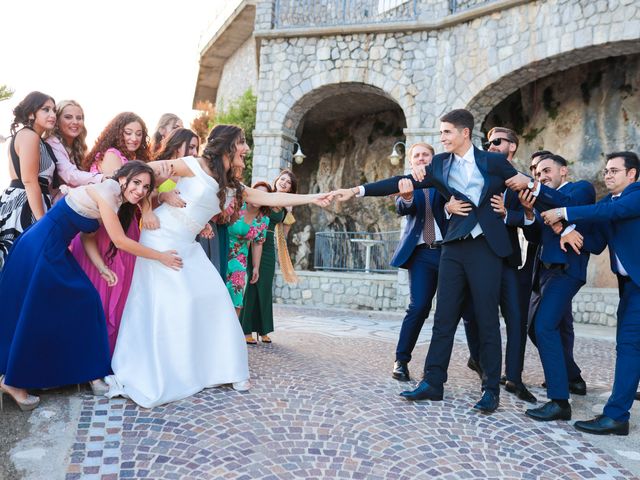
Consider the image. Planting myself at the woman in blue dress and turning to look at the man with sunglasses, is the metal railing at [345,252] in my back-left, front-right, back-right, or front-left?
front-left

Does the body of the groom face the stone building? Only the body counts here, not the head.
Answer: no

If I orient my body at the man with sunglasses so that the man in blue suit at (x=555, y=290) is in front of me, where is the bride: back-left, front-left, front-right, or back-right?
back-right

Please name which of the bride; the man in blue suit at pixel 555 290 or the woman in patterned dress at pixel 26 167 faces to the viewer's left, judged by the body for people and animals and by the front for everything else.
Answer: the man in blue suit

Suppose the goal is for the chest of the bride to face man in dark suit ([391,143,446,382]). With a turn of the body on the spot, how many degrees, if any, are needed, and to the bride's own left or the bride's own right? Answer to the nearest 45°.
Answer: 0° — they already face them

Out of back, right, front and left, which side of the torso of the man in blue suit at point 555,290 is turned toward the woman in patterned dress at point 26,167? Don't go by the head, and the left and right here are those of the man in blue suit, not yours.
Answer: front

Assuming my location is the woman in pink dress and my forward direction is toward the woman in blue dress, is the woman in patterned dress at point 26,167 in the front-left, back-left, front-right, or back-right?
front-right

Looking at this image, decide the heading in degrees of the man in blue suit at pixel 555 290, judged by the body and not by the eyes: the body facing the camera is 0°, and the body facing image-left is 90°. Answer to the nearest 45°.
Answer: approximately 90°

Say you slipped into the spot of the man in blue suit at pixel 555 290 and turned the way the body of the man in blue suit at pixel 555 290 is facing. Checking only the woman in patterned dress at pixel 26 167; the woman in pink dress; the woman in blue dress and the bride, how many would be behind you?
0

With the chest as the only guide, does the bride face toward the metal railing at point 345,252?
no

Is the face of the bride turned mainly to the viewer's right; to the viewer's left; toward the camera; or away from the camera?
to the viewer's right

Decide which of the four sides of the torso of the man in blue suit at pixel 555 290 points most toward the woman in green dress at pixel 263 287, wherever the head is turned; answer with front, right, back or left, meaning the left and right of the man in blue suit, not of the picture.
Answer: front

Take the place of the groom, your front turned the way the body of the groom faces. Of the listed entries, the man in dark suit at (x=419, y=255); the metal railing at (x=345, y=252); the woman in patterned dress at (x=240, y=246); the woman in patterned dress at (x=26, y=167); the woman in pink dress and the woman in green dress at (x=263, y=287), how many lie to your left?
0

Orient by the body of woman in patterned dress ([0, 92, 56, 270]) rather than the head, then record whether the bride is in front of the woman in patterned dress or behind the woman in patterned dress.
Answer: in front

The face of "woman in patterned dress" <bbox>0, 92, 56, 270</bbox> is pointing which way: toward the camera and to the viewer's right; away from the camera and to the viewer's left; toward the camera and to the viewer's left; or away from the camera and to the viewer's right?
toward the camera and to the viewer's right
